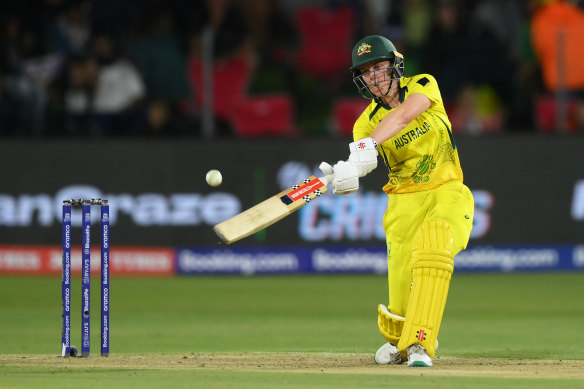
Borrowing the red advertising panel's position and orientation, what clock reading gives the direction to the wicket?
The wicket is roughly at 12 o'clock from the red advertising panel.

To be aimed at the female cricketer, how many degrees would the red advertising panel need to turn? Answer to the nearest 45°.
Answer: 0° — it already faces them

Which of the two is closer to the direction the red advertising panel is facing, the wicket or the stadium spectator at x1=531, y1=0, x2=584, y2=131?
the wicket

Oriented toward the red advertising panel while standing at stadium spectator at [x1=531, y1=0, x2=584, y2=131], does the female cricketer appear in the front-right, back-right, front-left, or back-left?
front-left

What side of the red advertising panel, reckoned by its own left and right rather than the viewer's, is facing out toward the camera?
front

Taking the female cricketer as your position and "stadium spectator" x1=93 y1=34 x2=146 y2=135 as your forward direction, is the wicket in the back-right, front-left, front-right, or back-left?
front-left

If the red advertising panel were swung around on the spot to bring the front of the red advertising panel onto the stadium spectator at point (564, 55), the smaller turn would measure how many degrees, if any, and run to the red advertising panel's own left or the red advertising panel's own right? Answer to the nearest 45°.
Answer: approximately 90° to the red advertising panel's own left

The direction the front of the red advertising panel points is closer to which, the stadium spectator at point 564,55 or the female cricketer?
the female cricketer

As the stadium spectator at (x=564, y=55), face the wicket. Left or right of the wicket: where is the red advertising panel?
right
